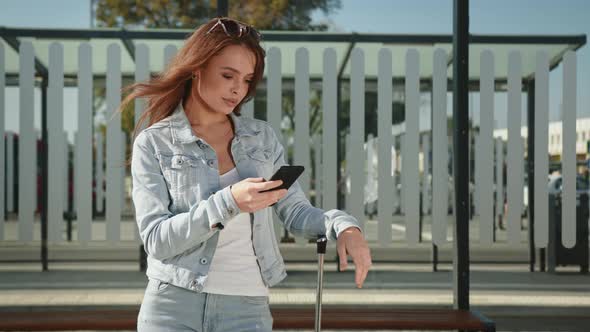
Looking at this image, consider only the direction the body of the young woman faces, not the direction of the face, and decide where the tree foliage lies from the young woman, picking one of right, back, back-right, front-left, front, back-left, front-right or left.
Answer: back-left

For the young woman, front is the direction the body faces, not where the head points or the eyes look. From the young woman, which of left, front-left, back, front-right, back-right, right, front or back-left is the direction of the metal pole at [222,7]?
back-left

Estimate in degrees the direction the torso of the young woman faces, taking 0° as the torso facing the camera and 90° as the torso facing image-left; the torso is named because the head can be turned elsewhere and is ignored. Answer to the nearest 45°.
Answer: approximately 315°

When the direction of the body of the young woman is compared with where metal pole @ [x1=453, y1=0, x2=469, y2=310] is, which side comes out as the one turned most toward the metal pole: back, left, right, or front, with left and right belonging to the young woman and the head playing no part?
left
